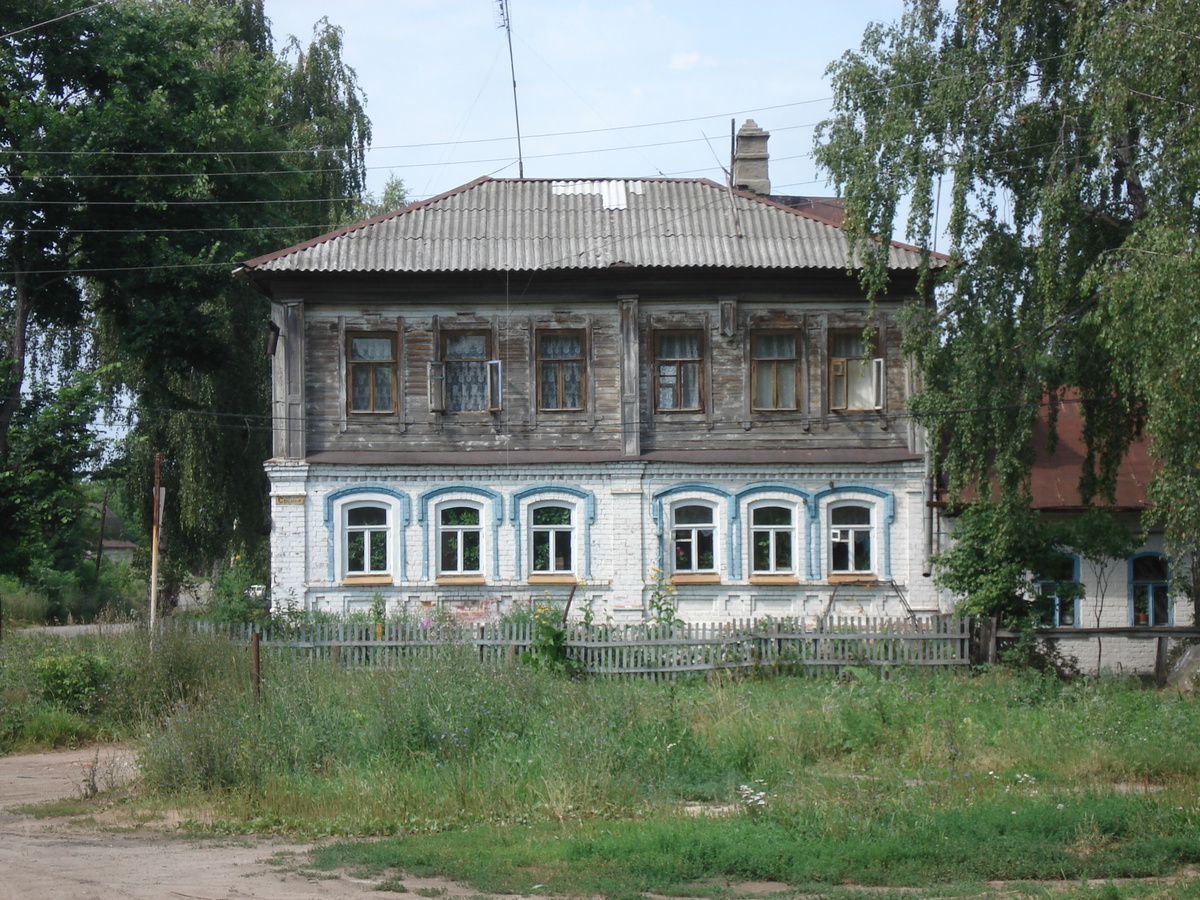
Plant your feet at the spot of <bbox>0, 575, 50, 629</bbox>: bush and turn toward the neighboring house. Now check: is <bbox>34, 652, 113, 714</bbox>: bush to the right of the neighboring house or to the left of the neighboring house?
right

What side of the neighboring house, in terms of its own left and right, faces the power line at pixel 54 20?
right

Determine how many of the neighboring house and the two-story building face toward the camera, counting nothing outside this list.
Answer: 2

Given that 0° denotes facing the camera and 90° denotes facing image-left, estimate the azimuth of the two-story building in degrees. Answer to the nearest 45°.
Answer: approximately 0°

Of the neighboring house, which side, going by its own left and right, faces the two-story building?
right

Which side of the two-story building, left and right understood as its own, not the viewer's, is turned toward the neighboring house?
left
